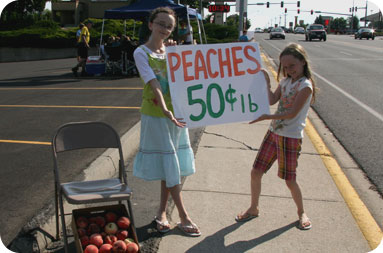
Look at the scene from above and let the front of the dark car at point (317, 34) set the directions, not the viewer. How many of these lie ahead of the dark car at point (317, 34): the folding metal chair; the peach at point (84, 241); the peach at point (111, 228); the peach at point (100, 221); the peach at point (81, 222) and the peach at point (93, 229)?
6

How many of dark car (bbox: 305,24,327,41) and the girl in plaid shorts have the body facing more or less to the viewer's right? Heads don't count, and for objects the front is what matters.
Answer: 0

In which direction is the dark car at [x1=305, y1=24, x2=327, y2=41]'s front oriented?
toward the camera

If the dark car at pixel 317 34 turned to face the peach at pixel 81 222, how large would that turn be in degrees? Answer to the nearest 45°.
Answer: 0° — it already faces it

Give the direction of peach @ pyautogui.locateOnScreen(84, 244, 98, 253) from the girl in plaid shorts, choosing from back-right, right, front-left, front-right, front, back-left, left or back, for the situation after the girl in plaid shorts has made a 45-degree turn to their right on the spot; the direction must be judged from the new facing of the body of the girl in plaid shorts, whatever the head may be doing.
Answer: front-left

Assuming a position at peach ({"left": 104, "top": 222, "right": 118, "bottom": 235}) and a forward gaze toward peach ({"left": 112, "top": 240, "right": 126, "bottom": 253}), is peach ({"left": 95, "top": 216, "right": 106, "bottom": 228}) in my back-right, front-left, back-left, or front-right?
back-right

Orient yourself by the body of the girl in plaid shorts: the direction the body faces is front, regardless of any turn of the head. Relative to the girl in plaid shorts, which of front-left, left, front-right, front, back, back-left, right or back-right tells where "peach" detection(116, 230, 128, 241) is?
front

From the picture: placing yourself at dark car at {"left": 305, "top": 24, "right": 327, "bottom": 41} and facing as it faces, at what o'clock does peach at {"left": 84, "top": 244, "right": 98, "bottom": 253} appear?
The peach is roughly at 12 o'clock from the dark car.

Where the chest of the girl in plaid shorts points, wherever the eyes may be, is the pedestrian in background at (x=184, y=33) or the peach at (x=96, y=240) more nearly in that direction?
the peach

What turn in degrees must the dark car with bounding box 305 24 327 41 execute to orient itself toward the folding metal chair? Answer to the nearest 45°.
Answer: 0° — it already faces it

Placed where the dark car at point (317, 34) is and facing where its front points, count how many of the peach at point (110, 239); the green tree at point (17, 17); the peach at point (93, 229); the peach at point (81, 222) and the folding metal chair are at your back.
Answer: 0

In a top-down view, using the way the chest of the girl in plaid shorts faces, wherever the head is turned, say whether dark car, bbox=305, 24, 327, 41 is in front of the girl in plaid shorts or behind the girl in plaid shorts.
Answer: behind

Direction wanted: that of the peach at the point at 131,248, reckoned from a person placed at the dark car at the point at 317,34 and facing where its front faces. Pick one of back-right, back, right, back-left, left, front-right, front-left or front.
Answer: front

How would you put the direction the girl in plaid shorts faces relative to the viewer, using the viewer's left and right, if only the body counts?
facing the viewer and to the left of the viewer

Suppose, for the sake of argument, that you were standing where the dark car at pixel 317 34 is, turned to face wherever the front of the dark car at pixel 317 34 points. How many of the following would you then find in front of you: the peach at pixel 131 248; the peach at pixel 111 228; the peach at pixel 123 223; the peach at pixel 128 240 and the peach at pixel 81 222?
5

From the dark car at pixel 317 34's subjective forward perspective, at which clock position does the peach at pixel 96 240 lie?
The peach is roughly at 12 o'clock from the dark car.
